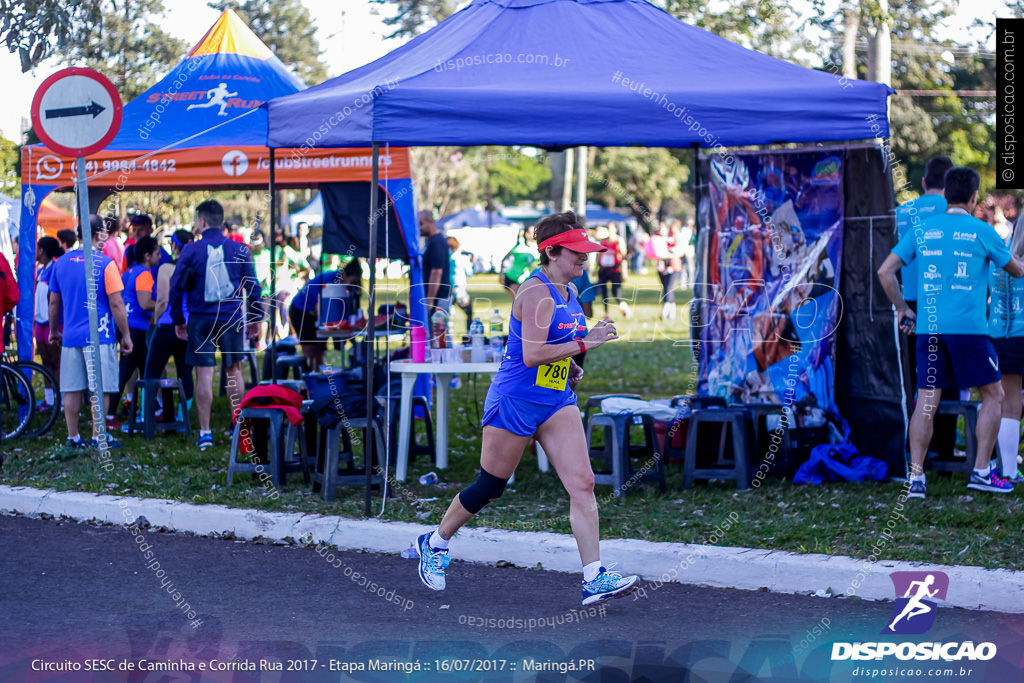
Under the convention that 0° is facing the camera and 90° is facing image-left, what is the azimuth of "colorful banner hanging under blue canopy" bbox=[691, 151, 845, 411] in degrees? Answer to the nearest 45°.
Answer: approximately 0°

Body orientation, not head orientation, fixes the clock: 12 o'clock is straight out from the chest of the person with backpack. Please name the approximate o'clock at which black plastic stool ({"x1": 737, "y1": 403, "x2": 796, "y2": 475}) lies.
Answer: The black plastic stool is roughly at 4 o'clock from the person with backpack.

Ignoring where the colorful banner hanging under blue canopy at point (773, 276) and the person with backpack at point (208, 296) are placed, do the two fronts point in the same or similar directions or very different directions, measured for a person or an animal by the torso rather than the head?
very different directions

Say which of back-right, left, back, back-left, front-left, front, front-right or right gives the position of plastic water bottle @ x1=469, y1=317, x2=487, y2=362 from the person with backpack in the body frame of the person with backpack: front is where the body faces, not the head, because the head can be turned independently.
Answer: back-right

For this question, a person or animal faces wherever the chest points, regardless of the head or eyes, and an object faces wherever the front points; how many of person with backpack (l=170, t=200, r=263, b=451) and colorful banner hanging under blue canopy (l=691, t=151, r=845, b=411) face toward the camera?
1

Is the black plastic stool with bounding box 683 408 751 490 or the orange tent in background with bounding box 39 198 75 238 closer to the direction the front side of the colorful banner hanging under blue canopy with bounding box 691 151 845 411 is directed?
the black plastic stool

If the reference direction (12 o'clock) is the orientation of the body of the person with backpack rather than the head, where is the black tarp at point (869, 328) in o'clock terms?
The black tarp is roughly at 4 o'clock from the person with backpack.

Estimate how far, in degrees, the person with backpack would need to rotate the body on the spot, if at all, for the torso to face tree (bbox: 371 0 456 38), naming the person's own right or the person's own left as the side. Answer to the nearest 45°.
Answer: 0° — they already face it

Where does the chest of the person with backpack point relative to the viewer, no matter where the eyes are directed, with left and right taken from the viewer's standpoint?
facing away from the viewer

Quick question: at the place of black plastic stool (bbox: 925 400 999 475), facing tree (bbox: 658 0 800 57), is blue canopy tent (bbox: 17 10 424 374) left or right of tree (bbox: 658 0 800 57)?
left
